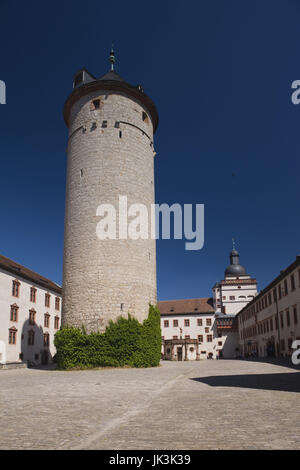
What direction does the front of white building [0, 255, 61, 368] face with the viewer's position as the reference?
facing the viewer and to the right of the viewer

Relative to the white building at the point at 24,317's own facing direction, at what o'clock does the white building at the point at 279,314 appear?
the white building at the point at 279,314 is roughly at 11 o'clock from the white building at the point at 24,317.

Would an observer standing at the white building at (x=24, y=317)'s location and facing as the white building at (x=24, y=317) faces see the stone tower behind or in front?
in front
